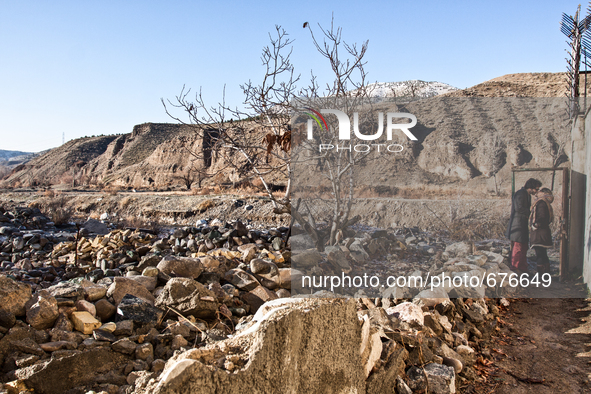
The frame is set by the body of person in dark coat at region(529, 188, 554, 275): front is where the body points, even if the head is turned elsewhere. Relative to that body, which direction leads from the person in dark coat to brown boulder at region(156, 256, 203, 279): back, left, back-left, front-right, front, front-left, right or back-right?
front-left

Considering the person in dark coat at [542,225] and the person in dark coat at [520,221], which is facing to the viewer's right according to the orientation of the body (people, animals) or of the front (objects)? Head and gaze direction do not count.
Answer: the person in dark coat at [520,221]

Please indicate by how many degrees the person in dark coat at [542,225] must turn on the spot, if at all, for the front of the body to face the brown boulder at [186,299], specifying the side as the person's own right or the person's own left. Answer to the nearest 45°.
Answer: approximately 45° to the person's own left

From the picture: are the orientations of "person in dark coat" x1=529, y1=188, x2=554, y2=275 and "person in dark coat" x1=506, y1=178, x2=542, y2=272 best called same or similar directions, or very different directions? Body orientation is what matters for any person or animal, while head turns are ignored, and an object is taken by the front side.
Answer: very different directions

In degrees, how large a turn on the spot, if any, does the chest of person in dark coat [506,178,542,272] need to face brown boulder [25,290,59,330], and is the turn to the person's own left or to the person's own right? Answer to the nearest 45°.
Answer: approximately 135° to the person's own right

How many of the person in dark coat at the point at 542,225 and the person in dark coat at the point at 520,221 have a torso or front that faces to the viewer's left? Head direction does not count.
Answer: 1

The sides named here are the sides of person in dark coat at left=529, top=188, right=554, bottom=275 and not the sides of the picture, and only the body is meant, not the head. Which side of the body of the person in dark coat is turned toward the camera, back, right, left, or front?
left

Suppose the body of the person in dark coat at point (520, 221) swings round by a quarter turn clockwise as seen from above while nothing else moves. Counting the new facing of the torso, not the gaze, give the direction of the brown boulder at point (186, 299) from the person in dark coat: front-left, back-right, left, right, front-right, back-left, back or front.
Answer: front-right

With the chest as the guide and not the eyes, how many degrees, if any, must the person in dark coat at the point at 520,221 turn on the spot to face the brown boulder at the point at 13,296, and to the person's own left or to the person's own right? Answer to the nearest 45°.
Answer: approximately 135° to the person's own right

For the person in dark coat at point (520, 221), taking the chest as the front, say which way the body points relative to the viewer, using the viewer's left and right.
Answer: facing to the right of the viewer
